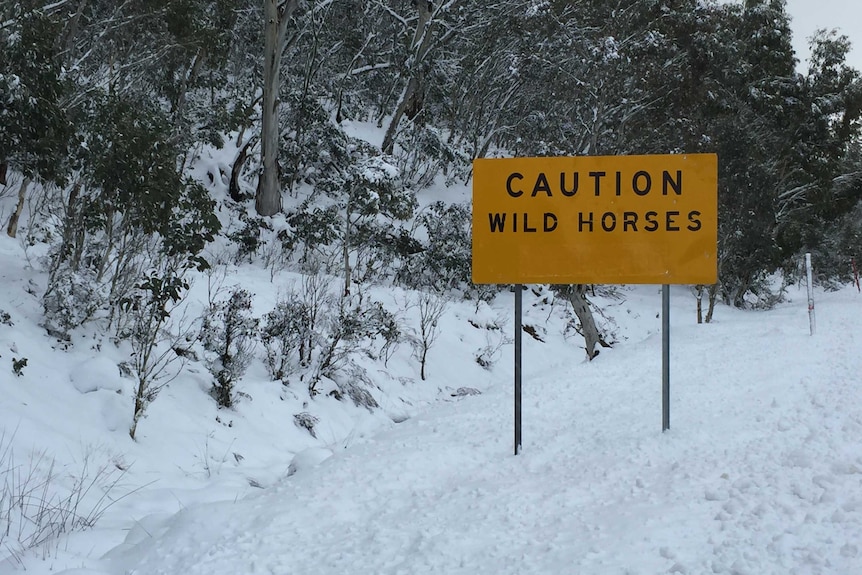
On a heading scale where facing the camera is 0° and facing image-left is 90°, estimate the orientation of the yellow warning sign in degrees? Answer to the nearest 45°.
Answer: approximately 0°

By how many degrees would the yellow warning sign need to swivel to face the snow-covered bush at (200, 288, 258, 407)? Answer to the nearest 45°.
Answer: approximately 135° to its right

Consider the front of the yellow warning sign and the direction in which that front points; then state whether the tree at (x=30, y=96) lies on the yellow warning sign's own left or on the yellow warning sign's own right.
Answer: on the yellow warning sign's own right
